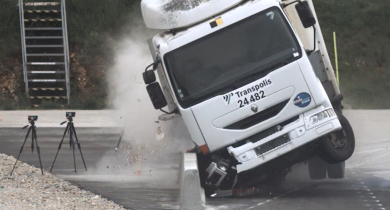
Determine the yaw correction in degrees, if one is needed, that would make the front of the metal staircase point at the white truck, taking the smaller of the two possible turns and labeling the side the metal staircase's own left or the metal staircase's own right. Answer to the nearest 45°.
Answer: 0° — it already faces it

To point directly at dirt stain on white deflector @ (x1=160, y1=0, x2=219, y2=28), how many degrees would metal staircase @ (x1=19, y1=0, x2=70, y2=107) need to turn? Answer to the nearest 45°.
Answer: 0° — it already faces it

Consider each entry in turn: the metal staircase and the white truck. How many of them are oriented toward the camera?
2

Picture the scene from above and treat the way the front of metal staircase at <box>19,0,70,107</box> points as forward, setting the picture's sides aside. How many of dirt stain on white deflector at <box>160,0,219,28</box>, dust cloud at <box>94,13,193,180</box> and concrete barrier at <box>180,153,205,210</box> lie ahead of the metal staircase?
3

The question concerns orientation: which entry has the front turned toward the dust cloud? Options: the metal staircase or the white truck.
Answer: the metal staircase

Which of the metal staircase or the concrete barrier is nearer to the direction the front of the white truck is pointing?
the concrete barrier

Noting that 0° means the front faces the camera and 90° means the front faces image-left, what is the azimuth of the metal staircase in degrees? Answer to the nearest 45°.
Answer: approximately 0°

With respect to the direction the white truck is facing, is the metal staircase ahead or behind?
behind
